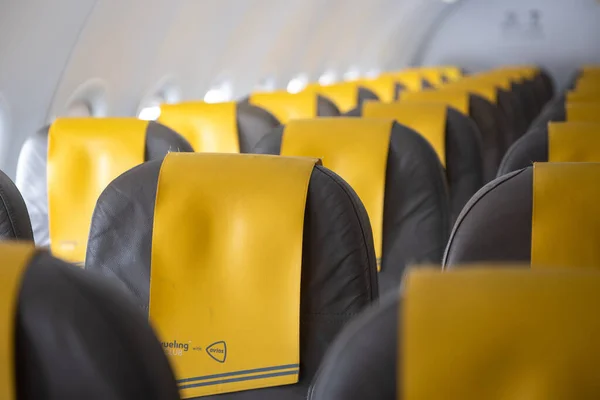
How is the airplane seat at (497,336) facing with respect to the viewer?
away from the camera

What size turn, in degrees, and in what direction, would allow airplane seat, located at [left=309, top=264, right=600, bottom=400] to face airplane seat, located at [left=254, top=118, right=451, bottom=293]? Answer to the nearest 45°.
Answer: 0° — it already faces it

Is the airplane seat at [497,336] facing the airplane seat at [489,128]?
yes

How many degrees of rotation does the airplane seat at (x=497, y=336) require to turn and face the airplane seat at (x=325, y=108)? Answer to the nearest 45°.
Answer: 0° — it already faces it

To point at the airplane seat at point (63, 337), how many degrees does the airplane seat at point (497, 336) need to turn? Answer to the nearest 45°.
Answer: approximately 90° to its left

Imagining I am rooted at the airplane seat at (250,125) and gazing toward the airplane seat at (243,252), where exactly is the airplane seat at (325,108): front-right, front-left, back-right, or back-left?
back-left
